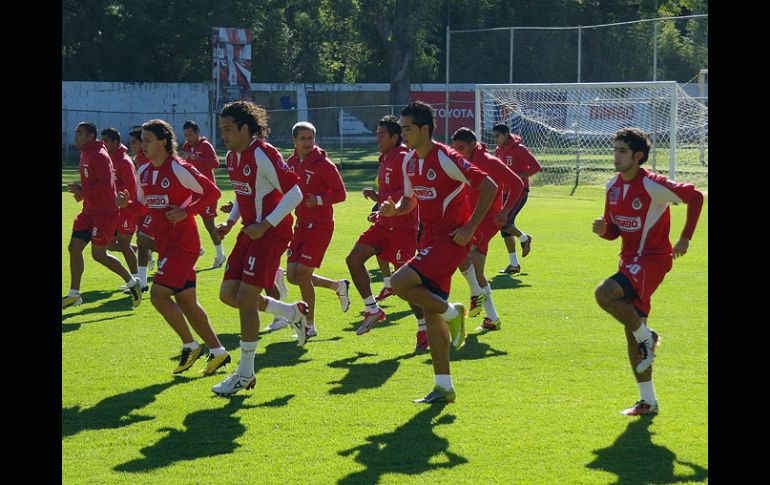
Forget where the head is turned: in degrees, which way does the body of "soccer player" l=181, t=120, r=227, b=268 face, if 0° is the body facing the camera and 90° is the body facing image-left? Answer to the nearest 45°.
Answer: approximately 45°

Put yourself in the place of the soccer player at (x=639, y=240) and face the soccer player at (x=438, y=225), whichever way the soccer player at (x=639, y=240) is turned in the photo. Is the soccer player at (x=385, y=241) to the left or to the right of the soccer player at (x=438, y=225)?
right

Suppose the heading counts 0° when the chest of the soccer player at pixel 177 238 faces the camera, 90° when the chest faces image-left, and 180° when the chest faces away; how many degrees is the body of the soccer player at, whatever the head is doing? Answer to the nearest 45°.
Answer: approximately 45°

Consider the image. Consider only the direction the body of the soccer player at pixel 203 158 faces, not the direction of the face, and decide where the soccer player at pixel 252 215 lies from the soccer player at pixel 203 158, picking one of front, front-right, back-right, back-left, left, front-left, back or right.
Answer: front-left

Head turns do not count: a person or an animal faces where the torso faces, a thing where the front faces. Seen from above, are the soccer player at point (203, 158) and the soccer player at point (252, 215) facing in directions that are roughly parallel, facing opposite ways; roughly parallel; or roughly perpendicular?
roughly parallel

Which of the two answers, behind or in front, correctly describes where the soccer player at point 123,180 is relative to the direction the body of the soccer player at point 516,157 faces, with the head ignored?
in front

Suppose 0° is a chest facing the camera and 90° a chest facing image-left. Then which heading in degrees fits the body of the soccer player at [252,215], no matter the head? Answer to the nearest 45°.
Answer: approximately 45°

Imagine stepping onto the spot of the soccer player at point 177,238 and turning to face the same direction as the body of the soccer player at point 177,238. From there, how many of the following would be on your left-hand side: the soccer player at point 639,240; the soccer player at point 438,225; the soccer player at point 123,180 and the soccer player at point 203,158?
2

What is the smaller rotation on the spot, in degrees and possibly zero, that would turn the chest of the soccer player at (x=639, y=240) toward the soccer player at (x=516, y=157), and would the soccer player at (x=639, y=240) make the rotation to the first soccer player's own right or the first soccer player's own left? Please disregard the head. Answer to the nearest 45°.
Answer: approximately 135° to the first soccer player's own right

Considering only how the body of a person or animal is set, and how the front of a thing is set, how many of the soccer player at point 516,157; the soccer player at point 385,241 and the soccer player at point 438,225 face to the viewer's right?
0
